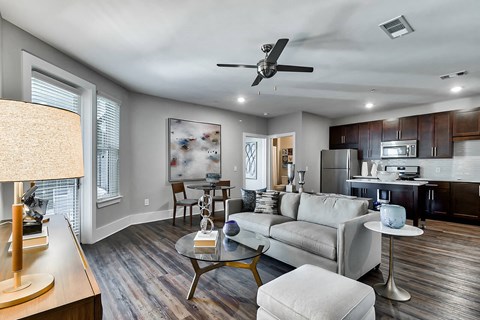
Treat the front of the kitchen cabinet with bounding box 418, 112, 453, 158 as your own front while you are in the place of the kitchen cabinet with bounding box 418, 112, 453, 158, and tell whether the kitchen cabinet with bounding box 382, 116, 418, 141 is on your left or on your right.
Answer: on your right

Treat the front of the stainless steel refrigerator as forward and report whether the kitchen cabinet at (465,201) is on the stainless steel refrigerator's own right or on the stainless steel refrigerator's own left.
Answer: on the stainless steel refrigerator's own left

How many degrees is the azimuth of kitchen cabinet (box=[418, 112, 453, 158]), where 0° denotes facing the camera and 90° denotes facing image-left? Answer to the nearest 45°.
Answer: approximately 0°

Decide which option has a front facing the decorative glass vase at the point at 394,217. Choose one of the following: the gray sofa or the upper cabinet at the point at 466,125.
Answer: the upper cabinet

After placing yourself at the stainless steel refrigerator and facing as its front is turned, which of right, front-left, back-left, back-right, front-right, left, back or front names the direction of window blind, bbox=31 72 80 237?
front-right

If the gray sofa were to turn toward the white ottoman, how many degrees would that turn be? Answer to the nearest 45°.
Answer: approximately 45° to its left

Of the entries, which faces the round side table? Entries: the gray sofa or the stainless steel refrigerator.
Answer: the stainless steel refrigerator

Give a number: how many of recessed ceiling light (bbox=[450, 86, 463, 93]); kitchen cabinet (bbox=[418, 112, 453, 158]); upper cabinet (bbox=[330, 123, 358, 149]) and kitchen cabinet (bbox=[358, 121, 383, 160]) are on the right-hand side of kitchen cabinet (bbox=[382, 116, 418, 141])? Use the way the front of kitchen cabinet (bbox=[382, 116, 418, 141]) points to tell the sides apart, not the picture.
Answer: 2

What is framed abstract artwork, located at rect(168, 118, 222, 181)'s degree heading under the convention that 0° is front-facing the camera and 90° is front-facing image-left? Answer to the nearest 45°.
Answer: approximately 315°
